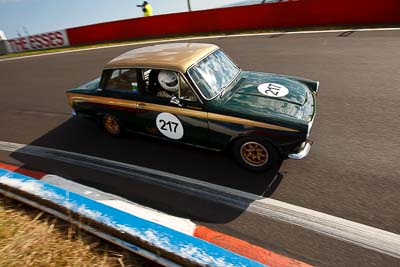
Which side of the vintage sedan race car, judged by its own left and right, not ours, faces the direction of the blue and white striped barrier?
right

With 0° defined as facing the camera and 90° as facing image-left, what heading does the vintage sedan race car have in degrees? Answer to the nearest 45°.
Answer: approximately 315°

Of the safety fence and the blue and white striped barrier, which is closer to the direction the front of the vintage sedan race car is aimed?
the blue and white striped barrier

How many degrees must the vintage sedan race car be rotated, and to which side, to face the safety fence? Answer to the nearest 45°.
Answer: approximately 135° to its left
